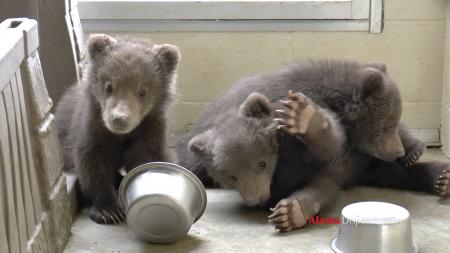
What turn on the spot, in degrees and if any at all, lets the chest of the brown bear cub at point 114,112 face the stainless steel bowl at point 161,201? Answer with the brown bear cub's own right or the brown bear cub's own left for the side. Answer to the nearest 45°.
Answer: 0° — it already faces it

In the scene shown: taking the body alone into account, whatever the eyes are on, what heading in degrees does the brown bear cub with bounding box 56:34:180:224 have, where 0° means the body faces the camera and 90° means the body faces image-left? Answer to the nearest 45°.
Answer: approximately 0°

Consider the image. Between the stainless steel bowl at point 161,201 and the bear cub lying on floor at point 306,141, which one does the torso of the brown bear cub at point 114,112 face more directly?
the stainless steel bowl
